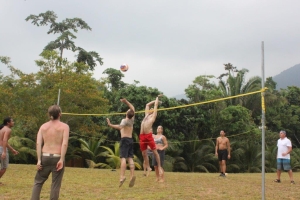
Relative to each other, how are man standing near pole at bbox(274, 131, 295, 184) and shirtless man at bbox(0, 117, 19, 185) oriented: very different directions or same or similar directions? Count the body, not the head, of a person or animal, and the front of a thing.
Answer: very different directions

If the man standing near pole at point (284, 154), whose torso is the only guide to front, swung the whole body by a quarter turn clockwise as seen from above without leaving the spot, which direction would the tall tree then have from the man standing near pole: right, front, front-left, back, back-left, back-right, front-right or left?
front

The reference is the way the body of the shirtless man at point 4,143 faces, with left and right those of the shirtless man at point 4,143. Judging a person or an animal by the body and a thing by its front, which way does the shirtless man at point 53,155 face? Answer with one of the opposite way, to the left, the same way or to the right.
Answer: to the left

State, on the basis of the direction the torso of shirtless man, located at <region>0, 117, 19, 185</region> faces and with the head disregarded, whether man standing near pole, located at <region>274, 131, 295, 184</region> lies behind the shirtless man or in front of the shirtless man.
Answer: in front

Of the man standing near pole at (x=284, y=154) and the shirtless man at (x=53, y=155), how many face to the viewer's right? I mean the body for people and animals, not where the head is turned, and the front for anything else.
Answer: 0

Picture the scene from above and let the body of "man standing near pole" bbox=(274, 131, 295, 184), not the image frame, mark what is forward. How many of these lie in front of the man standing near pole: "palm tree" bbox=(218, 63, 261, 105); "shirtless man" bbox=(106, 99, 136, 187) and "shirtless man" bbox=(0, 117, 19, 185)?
2

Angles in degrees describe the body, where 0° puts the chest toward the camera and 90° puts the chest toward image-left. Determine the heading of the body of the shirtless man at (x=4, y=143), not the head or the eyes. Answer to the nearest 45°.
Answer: approximately 270°

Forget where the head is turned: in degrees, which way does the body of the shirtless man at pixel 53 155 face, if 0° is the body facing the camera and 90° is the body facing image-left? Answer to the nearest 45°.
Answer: approximately 180°

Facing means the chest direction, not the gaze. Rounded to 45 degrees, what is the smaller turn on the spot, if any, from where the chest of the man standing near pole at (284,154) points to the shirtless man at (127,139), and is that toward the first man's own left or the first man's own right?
0° — they already face them

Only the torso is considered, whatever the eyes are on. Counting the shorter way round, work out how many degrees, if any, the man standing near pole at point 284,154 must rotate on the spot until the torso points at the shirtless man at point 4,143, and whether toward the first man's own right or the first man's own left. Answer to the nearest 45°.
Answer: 0° — they already face them

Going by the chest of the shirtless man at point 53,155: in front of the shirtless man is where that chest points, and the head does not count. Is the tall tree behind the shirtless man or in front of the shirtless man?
in front
